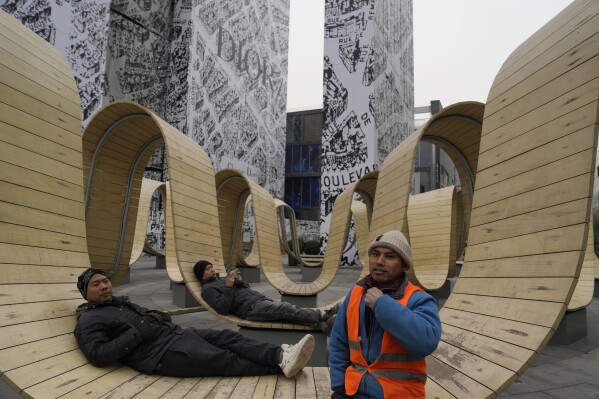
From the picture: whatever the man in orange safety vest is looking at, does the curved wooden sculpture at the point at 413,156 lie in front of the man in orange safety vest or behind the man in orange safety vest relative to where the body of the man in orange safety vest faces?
behind

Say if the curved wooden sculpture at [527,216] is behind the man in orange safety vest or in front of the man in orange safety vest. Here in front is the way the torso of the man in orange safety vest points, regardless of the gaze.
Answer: behind

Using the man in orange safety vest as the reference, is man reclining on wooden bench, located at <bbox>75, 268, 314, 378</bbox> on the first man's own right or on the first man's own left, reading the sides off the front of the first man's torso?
on the first man's own right

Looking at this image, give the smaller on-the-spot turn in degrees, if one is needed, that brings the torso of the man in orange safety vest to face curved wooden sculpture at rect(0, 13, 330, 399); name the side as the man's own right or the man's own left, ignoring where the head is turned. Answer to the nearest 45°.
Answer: approximately 90° to the man's own right

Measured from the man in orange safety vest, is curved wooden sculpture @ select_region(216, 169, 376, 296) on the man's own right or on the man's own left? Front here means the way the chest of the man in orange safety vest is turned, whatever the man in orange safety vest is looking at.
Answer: on the man's own right

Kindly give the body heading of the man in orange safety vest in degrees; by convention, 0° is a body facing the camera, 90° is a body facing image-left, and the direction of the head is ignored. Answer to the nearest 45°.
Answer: approximately 45°

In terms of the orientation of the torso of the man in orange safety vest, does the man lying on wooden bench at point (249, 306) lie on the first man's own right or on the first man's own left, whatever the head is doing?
on the first man's own right

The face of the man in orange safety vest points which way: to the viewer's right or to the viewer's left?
to the viewer's left
